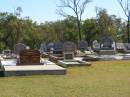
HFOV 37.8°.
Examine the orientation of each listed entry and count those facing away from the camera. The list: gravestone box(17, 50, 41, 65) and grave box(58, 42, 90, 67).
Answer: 0

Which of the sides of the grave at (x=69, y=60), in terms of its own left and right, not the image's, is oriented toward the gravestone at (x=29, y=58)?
right

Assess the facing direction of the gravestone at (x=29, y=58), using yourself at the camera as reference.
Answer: facing the viewer

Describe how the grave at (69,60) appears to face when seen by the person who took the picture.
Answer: facing the viewer and to the right of the viewer

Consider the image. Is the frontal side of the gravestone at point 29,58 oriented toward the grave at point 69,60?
no
